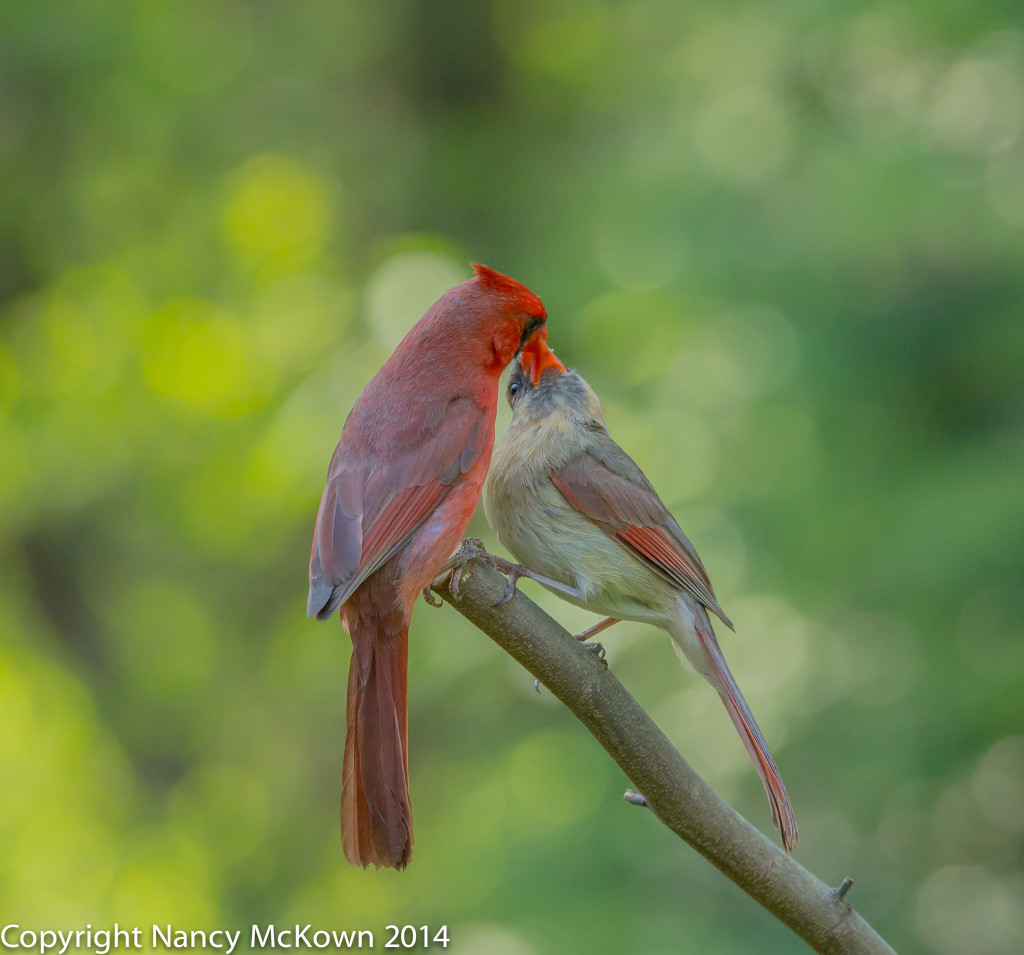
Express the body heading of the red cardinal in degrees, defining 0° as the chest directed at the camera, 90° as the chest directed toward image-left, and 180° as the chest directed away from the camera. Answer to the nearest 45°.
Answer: approximately 225°

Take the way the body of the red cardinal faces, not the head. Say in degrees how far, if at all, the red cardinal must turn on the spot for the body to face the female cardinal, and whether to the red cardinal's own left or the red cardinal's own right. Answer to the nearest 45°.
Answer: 0° — it already faces it

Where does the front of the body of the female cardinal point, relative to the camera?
to the viewer's left

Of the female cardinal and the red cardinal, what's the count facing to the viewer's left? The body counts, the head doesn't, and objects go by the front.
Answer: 1
